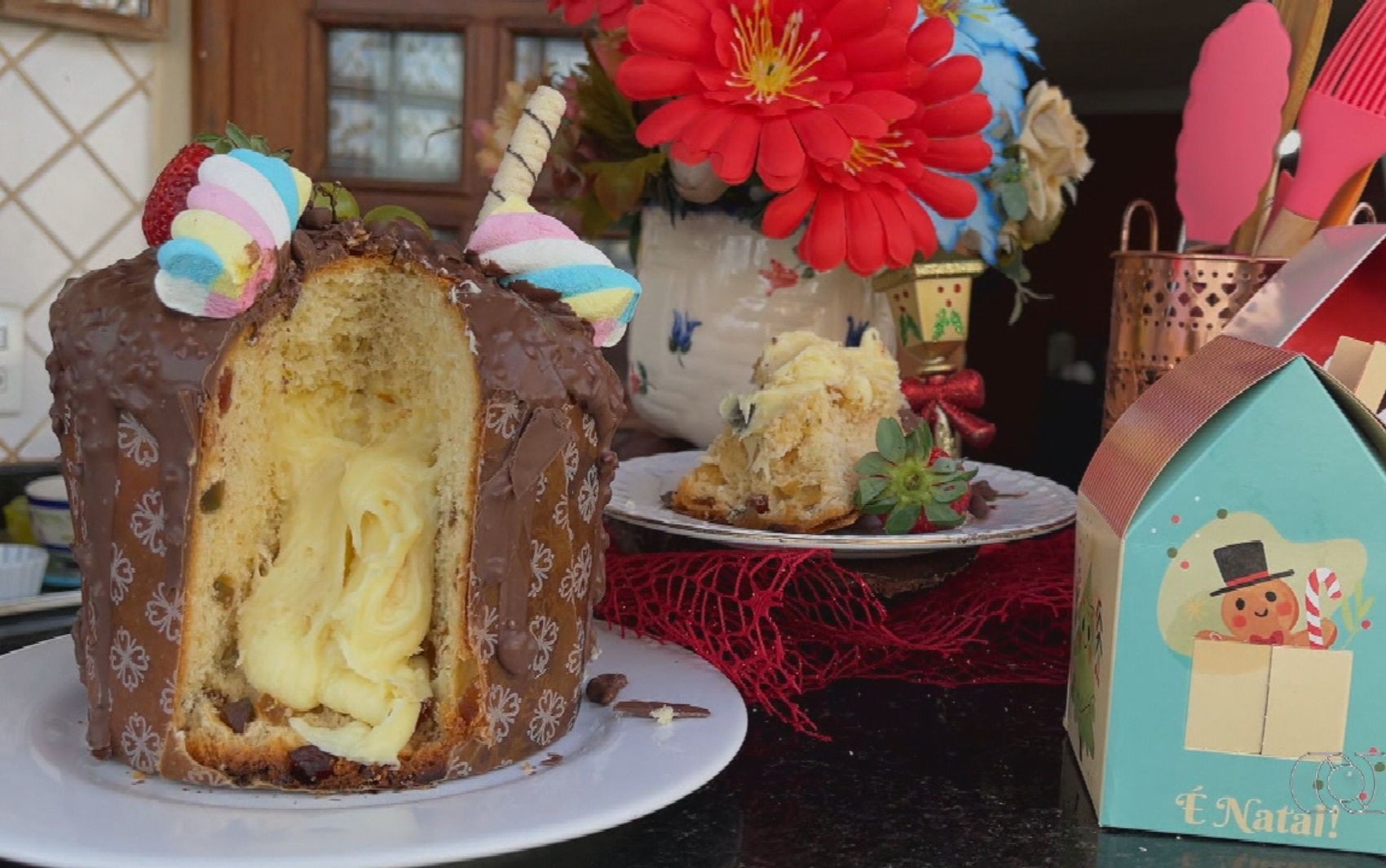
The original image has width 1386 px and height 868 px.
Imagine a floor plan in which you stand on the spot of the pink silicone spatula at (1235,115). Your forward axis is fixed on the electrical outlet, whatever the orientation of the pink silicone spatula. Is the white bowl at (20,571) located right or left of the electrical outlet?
left

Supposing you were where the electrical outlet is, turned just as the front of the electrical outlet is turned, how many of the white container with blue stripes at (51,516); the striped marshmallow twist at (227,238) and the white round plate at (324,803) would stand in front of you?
3

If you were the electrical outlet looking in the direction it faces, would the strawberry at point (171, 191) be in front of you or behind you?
in front

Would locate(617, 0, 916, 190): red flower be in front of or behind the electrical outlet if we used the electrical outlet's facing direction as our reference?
in front

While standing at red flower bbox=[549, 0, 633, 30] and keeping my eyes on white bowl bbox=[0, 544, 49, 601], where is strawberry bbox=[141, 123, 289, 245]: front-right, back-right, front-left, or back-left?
front-left

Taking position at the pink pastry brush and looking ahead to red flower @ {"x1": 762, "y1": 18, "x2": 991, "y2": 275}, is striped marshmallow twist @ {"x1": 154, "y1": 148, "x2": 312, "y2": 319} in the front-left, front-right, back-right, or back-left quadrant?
front-left

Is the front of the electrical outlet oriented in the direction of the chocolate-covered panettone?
yes

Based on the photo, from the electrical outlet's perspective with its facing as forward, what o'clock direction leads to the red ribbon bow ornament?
The red ribbon bow ornament is roughly at 11 o'clock from the electrical outlet.

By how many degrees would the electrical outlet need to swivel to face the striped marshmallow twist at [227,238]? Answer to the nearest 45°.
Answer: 0° — it already faces it

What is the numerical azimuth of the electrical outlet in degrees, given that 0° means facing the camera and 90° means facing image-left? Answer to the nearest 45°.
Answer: approximately 0°
